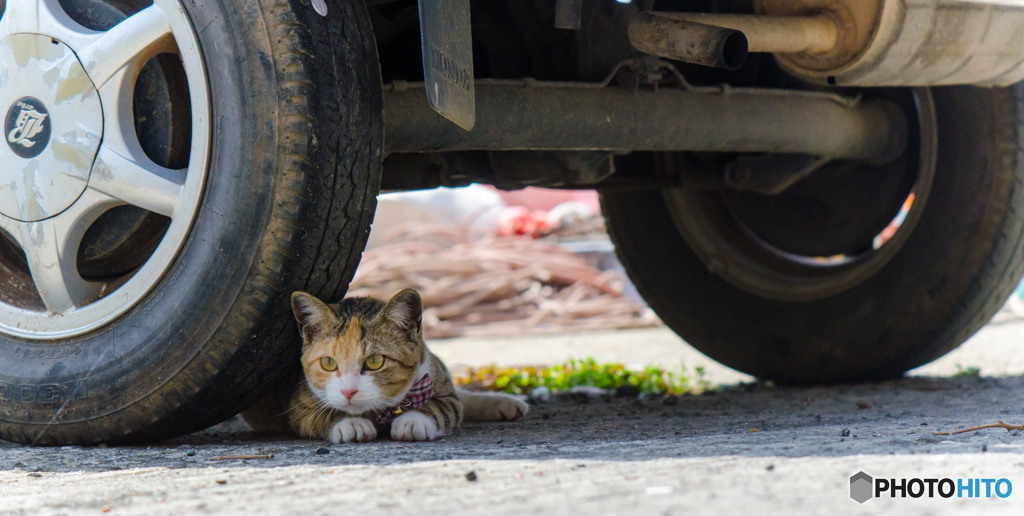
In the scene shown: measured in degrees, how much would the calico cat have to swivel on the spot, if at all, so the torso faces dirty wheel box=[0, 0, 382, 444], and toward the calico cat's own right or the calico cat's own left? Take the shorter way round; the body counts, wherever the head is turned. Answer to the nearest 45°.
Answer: approximately 45° to the calico cat's own right

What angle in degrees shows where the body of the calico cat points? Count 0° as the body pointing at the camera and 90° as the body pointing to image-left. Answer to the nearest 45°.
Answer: approximately 0°

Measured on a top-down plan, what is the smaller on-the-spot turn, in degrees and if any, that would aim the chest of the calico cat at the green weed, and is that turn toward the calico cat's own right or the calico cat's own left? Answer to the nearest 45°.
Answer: approximately 135° to the calico cat's own left

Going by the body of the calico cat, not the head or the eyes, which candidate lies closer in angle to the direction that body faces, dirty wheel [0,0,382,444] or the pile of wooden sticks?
the dirty wheel

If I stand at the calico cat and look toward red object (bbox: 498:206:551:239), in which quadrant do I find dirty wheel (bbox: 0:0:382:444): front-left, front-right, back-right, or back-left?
back-left

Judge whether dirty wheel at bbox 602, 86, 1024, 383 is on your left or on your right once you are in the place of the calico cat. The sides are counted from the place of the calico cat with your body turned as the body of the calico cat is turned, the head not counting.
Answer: on your left

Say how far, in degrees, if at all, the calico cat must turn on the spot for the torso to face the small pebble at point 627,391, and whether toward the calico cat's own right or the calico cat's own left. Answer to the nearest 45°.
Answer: approximately 135° to the calico cat's own left

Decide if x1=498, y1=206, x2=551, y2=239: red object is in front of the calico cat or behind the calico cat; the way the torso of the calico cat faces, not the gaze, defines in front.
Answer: behind

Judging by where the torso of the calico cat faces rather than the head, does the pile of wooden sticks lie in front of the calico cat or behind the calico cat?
behind
